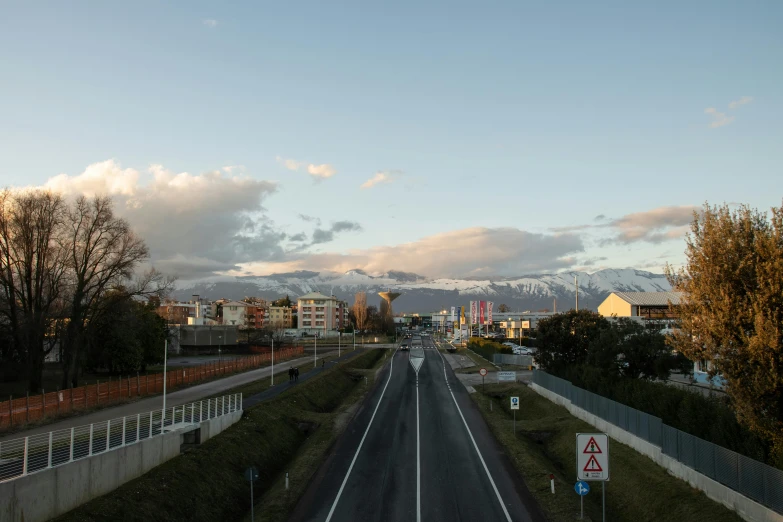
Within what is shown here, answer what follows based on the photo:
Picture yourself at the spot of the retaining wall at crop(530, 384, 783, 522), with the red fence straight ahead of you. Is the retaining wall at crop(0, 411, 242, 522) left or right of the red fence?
left

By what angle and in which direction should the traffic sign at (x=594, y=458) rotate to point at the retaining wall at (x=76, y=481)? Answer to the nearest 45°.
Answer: approximately 90° to its right

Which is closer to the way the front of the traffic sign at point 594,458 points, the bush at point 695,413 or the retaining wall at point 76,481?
the retaining wall

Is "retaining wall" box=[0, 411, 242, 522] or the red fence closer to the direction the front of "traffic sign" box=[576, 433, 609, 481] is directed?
the retaining wall

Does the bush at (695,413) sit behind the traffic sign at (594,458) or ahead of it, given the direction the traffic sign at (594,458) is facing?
behind

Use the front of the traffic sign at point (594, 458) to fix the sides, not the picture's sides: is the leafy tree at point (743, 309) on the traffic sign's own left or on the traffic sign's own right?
on the traffic sign's own left

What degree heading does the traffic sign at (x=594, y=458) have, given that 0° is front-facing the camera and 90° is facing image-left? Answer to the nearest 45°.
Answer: approximately 0°

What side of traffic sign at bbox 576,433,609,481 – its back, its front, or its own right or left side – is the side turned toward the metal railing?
right
